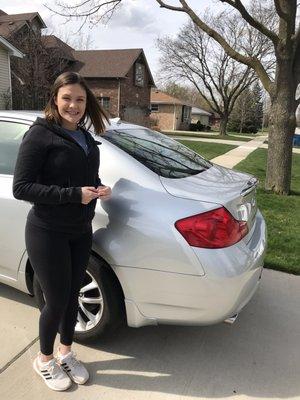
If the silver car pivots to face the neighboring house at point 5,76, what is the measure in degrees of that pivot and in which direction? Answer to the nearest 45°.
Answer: approximately 45° to its right

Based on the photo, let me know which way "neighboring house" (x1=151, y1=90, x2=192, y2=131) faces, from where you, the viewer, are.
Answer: facing the viewer and to the right of the viewer

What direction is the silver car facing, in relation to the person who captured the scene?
facing away from the viewer and to the left of the viewer

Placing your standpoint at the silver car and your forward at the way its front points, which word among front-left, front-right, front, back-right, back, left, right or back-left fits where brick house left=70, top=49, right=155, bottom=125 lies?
front-right

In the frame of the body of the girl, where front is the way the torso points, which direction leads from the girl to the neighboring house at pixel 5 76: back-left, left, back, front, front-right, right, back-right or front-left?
back-left

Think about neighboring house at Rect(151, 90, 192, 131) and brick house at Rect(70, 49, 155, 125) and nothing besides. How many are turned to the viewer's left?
0

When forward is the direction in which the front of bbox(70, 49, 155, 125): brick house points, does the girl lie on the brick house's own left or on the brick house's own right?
on the brick house's own right

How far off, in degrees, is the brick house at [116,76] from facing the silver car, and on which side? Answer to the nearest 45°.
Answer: approximately 45° to its right

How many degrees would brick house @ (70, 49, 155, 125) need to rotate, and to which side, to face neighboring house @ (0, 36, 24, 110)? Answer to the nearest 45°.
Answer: approximately 90° to its right

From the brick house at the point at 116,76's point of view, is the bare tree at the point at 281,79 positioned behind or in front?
in front

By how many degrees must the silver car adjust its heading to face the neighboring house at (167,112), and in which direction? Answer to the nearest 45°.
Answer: approximately 45° to its right

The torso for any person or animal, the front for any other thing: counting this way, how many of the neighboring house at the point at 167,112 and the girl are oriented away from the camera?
0
